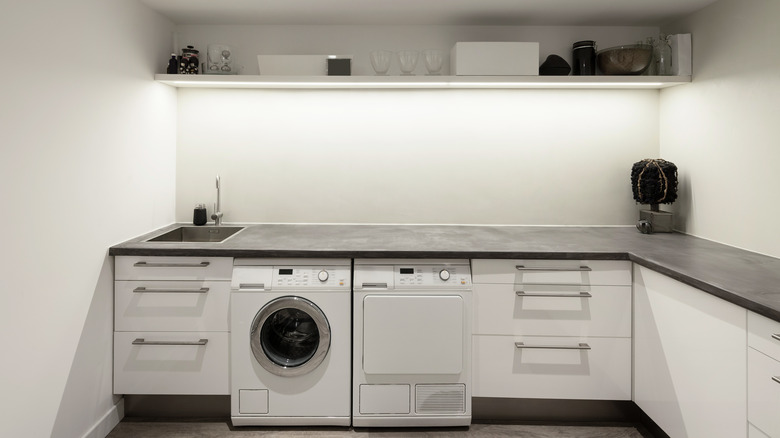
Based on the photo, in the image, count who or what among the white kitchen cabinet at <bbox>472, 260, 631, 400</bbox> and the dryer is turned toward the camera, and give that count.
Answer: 2

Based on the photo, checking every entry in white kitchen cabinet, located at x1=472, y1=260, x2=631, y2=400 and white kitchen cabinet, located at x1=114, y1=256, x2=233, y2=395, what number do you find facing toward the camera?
2

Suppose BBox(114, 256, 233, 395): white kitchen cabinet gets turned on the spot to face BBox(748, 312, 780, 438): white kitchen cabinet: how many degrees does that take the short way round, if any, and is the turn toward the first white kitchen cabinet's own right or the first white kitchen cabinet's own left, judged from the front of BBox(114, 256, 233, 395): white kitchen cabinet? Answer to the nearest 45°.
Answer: approximately 45° to the first white kitchen cabinet's own left

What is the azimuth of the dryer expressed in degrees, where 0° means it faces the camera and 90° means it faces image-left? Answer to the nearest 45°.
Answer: approximately 0°

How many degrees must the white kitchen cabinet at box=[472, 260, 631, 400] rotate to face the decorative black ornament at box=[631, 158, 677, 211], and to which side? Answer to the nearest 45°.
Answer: approximately 135° to its left

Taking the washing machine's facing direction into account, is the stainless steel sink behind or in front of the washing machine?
behind

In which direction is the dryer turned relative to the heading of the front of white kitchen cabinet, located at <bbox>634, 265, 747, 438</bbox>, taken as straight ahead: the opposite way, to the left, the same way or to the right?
to the left

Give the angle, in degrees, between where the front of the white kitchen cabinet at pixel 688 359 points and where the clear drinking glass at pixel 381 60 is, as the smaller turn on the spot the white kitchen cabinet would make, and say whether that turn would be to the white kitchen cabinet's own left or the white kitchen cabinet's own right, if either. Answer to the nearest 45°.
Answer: approximately 45° to the white kitchen cabinet's own right

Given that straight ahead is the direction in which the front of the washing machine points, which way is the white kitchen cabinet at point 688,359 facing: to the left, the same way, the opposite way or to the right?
to the right
